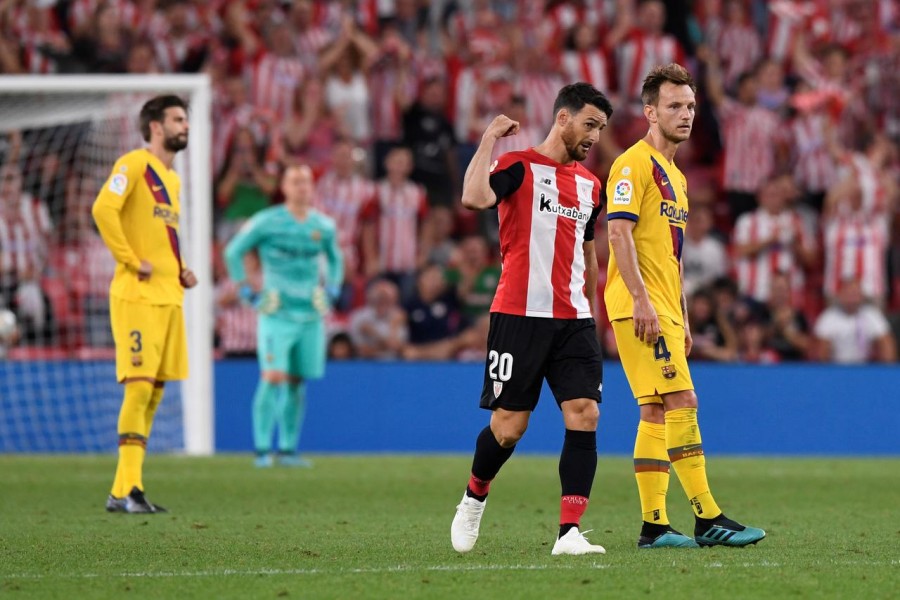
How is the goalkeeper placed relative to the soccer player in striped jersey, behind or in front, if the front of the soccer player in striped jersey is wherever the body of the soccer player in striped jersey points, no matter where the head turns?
behind

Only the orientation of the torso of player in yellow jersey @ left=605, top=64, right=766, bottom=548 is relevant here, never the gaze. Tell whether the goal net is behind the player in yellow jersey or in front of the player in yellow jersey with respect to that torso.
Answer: behind

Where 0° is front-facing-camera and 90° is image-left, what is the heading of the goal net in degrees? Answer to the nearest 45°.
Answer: approximately 0°

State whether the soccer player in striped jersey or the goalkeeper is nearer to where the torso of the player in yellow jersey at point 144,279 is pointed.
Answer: the soccer player in striped jersey

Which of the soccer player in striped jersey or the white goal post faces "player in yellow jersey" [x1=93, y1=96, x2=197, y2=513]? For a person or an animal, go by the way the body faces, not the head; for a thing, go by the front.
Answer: the white goal post

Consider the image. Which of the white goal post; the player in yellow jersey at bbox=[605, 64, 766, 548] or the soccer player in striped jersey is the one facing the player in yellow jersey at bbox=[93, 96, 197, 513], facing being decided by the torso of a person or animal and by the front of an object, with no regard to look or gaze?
the white goal post

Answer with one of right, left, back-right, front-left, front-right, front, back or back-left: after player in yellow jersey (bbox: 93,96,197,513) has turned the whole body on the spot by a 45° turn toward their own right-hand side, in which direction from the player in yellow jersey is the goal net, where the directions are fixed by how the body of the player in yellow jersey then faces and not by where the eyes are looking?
back
